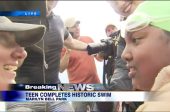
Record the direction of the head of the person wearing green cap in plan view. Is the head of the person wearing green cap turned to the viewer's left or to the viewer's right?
to the viewer's left

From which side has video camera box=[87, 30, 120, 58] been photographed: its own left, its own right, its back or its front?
left

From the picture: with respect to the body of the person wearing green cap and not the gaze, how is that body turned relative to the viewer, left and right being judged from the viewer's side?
facing to the left of the viewer
